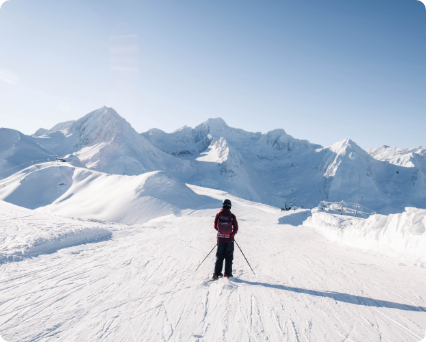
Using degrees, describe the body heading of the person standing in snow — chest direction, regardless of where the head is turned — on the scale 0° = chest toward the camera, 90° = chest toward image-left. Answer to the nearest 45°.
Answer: approximately 180°
